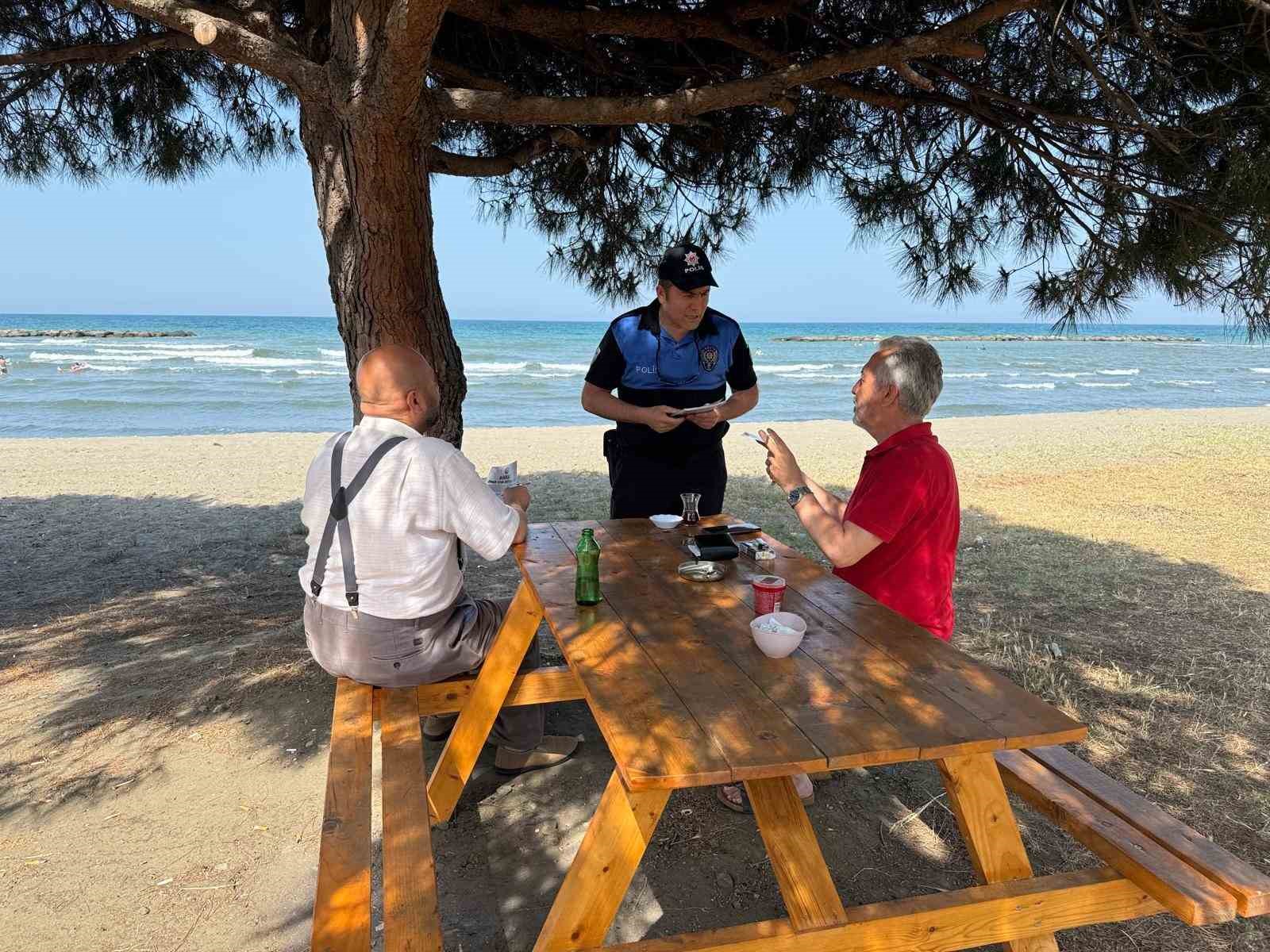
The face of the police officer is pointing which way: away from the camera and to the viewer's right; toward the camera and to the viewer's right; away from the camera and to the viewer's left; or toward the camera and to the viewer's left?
toward the camera and to the viewer's right

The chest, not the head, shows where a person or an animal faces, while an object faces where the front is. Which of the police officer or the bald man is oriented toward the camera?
the police officer

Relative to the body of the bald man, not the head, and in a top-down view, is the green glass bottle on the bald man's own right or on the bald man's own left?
on the bald man's own right

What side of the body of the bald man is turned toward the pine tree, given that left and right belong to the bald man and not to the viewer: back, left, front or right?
front

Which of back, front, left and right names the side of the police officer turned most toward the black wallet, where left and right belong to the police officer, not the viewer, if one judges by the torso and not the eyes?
front

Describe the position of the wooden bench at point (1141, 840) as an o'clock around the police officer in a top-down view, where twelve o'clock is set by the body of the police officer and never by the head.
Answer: The wooden bench is roughly at 11 o'clock from the police officer.

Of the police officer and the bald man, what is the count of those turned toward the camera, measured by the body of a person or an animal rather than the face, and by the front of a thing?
1

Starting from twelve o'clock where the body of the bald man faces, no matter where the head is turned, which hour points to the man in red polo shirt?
The man in red polo shirt is roughly at 2 o'clock from the bald man.

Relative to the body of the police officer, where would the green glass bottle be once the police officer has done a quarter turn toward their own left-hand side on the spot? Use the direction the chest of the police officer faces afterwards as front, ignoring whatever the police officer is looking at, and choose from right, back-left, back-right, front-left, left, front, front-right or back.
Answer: right

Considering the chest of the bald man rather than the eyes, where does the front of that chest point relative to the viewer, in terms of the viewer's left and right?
facing away from the viewer and to the right of the viewer

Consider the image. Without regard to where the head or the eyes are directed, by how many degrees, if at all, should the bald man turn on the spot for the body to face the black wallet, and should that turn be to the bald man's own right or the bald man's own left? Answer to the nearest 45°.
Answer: approximately 45° to the bald man's own right

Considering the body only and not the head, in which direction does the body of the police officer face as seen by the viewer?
toward the camera

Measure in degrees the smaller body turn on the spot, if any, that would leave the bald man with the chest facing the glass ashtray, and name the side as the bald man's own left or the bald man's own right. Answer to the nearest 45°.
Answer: approximately 45° to the bald man's own right

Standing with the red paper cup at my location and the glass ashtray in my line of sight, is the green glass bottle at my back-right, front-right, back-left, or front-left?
front-left

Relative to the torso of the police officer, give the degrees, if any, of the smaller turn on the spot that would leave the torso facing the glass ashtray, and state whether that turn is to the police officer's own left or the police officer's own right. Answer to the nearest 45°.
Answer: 0° — they already face it

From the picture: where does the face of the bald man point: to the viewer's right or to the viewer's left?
to the viewer's right
